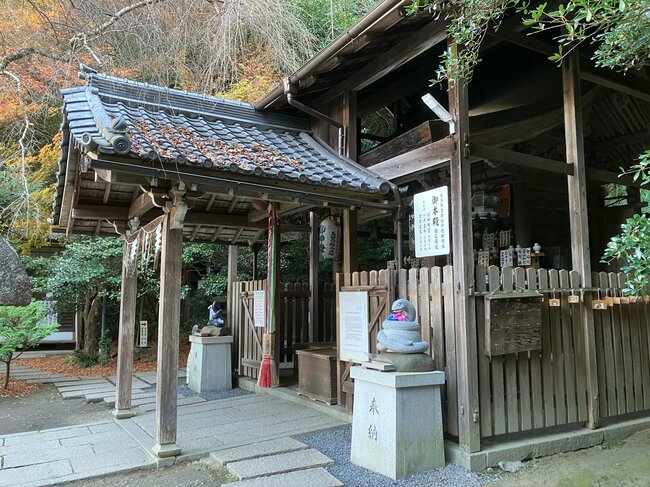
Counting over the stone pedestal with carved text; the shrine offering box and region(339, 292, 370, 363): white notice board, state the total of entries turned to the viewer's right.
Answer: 0

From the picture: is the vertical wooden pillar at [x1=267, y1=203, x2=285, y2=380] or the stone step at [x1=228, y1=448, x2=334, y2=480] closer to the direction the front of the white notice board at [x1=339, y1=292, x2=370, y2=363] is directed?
the stone step

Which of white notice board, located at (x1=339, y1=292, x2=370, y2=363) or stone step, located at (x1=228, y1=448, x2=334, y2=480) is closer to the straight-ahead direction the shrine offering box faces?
the stone step

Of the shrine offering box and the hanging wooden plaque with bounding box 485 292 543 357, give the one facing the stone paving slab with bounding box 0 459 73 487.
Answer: the shrine offering box

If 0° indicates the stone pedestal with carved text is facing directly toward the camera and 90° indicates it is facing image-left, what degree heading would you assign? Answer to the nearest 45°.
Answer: approximately 45°

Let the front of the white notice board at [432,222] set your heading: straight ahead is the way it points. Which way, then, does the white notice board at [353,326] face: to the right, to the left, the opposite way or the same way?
the same way

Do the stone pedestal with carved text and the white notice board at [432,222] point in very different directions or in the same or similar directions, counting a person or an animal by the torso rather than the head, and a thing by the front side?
same or similar directions

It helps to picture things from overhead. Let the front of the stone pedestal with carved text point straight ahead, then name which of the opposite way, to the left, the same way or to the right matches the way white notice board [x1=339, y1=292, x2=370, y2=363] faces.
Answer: the same way

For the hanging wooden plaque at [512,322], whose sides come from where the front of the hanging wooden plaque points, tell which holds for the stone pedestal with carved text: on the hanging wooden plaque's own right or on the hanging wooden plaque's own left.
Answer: on the hanging wooden plaque's own right

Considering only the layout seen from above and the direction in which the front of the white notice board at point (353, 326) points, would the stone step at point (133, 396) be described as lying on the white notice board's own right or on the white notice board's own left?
on the white notice board's own right

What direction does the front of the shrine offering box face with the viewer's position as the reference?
facing the viewer and to the left of the viewer

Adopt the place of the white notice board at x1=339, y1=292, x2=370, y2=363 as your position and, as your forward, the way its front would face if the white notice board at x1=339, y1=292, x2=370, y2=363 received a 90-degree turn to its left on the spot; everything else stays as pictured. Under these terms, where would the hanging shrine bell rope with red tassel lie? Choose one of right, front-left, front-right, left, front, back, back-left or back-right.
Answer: back

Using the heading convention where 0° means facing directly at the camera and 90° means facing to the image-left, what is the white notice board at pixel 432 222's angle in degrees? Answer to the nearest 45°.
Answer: approximately 45°

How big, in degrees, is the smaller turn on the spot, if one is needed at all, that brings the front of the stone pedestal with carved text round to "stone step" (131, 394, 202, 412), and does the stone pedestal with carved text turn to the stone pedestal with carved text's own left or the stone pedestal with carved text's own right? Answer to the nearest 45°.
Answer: approximately 90° to the stone pedestal with carved text's own right

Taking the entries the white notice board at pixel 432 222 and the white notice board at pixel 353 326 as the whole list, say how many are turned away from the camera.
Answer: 0

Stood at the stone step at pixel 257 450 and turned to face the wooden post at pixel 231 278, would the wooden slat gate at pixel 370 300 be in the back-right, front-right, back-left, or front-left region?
front-right
